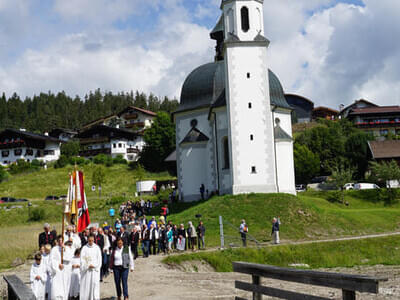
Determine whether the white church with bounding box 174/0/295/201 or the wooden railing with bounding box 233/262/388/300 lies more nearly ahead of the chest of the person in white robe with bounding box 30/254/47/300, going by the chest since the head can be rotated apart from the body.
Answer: the wooden railing

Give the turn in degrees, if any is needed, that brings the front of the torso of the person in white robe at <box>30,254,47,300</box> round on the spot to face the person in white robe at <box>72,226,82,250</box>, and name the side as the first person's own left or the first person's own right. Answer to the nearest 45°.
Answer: approximately 180°

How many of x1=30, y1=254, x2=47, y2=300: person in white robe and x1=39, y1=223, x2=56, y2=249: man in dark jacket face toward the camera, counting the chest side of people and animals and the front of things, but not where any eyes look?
2

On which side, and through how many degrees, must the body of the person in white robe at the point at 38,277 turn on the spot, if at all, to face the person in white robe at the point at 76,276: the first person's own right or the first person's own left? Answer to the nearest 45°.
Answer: approximately 135° to the first person's own left

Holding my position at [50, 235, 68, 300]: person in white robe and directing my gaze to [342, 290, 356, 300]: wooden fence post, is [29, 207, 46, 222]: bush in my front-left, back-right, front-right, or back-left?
back-left

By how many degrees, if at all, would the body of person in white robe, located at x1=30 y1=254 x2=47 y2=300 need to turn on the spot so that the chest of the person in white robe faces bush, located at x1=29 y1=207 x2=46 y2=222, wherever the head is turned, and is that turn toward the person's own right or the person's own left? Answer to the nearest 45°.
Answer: approximately 180°

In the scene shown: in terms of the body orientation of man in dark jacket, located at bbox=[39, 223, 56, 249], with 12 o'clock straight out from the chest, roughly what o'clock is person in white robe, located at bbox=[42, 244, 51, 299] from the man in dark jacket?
The person in white robe is roughly at 12 o'clock from the man in dark jacket.

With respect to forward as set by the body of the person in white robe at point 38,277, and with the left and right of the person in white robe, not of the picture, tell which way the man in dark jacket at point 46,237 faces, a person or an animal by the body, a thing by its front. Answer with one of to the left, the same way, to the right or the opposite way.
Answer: the same way

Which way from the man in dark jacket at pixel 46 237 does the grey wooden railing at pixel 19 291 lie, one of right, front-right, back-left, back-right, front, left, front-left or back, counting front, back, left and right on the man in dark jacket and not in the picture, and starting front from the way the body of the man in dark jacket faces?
front

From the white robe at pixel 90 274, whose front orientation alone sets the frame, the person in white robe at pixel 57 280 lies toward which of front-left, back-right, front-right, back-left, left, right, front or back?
back-right

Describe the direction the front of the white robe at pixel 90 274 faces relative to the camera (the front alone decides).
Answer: toward the camera

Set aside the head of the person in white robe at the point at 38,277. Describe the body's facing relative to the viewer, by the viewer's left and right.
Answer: facing the viewer

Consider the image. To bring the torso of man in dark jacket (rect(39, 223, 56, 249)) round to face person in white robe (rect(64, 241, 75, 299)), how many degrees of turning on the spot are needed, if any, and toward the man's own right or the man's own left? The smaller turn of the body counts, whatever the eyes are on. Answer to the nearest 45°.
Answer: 0° — they already face them

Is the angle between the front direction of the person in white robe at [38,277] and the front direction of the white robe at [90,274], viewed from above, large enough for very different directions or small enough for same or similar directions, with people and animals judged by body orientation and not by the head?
same or similar directions

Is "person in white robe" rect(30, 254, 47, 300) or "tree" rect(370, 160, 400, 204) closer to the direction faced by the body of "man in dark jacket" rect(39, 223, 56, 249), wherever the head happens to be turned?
the person in white robe

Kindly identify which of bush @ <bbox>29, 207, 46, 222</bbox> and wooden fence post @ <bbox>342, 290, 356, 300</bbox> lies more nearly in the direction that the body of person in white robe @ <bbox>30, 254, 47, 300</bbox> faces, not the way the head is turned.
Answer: the wooden fence post
